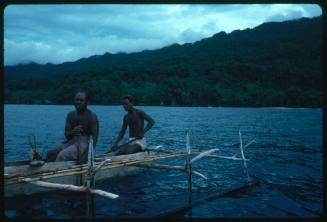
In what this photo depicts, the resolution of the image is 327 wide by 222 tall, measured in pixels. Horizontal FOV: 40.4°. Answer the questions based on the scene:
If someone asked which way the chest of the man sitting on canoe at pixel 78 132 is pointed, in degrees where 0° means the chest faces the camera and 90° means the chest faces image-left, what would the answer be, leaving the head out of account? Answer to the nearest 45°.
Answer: approximately 45°

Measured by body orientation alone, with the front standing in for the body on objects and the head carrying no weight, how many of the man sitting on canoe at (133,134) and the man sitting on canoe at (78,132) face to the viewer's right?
0

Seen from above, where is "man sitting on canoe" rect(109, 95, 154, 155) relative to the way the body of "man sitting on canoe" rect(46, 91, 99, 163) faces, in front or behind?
behind
